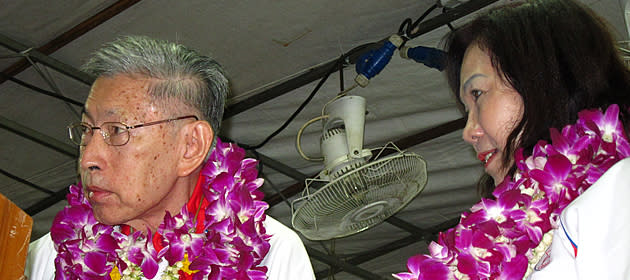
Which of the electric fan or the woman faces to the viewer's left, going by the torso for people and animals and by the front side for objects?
the woman

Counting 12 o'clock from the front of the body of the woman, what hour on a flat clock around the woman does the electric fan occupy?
The electric fan is roughly at 2 o'clock from the woman.

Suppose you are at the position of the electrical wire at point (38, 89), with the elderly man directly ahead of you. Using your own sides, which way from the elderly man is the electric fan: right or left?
left

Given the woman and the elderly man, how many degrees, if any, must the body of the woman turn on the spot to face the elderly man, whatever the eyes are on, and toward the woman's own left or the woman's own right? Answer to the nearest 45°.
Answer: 0° — they already face them

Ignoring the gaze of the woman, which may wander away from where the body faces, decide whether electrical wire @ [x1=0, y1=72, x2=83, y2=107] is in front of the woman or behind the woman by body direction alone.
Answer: in front

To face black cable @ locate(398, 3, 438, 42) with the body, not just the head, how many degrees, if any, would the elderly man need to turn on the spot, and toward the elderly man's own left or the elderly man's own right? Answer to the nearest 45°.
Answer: approximately 180°

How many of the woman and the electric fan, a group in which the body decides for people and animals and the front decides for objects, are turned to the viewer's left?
1

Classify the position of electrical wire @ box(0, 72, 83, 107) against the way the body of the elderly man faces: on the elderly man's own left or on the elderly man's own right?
on the elderly man's own right

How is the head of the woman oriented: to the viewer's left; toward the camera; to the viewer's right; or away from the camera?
to the viewer's left

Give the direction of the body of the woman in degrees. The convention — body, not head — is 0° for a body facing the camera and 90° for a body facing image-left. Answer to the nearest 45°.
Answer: approximately 90°

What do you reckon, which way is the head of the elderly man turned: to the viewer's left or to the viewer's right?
to the viewer's left

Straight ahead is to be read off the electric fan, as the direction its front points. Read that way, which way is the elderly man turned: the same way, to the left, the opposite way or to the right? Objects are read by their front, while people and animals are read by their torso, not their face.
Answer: to the right
